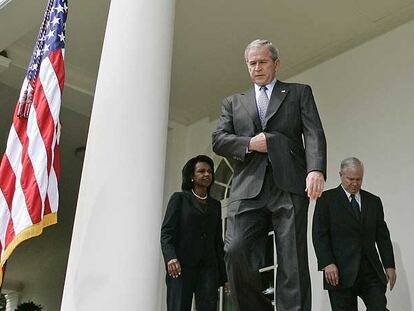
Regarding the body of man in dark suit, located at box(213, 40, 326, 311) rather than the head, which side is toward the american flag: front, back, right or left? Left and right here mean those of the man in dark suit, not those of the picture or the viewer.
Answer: right

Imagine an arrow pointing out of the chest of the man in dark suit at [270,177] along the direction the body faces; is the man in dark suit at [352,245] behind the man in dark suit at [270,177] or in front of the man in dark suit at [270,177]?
behind

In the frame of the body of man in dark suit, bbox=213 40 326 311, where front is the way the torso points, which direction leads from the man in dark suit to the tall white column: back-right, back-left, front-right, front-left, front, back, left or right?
right

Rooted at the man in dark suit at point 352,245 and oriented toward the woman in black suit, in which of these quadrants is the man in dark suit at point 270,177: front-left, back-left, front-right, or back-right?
front-left

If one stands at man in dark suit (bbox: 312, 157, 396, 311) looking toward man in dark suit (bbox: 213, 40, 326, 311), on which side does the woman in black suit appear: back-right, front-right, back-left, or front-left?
front-right

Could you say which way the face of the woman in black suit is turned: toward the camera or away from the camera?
toward the camera

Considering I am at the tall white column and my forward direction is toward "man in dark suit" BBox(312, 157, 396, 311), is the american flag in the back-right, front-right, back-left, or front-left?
back-left

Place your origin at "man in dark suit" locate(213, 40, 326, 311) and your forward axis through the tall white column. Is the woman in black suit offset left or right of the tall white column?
right

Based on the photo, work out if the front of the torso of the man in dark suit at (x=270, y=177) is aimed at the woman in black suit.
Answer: no

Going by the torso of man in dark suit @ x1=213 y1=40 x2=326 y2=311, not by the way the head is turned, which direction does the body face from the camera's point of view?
toward the camera

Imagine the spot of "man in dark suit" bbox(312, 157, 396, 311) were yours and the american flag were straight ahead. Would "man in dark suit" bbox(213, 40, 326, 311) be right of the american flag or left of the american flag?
left
